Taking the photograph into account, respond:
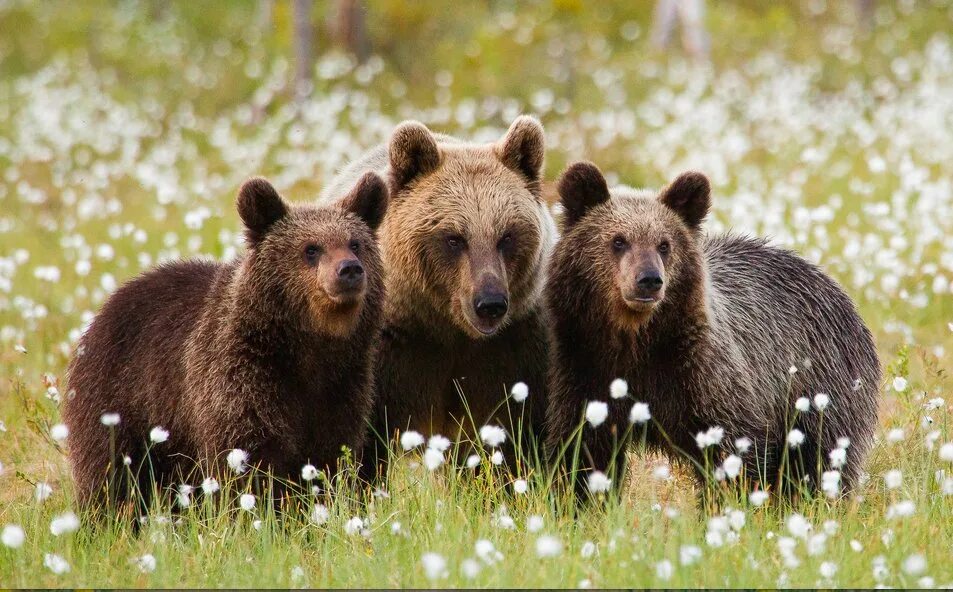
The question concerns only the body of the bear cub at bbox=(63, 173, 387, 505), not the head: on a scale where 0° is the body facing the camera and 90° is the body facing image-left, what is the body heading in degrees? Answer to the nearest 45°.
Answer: approximately 315°

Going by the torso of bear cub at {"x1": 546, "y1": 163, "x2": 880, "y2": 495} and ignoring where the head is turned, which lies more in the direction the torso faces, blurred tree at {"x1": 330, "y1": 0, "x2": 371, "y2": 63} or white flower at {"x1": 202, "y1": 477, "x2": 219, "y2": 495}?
the white flower

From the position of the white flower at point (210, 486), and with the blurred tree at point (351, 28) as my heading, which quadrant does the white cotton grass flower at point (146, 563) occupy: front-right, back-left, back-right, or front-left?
back-left

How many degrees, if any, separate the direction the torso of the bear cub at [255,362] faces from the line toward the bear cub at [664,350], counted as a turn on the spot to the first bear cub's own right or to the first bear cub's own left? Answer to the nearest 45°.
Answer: approximately 45° to the first bear cub's own left

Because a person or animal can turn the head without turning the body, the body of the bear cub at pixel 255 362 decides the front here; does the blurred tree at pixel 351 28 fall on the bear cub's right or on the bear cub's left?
on the bear cub's left

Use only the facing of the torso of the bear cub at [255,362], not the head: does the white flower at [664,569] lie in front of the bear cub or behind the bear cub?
in front

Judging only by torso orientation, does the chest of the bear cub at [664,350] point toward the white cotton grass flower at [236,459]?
yes

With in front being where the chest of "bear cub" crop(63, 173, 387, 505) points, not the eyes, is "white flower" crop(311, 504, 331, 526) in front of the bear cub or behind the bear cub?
in front

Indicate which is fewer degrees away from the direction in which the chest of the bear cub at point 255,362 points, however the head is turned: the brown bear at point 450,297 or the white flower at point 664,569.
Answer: the white flower

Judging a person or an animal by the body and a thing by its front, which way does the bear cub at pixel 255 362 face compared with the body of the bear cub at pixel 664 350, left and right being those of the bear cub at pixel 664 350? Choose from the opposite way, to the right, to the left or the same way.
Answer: to the left

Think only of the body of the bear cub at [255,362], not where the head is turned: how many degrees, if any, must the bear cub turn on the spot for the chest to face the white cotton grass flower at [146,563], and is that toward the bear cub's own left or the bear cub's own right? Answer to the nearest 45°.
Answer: approximately 90° to the bear cub's own right
